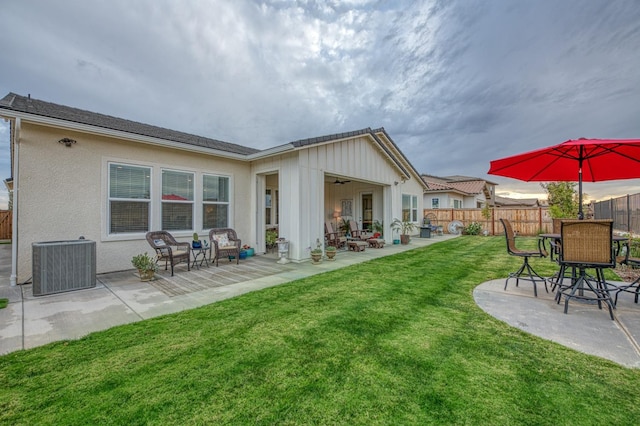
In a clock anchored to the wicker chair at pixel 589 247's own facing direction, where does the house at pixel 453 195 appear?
The house is roughly at 11 o'clock from the wicker chair.

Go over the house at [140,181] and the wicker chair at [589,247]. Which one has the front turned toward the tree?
the wicker chair

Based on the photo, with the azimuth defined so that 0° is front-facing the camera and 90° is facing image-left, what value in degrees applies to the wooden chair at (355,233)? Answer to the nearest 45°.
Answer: approximately 315°

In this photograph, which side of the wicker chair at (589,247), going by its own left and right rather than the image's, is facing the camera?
back

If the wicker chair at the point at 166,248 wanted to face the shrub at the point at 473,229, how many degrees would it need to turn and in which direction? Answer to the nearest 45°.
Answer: approximately 45° to its left

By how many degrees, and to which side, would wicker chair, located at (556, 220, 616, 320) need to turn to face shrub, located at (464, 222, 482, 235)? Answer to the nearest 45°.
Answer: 0° — it already faces it

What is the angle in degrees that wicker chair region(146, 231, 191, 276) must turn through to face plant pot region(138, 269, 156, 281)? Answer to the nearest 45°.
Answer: approximately 90° to its right

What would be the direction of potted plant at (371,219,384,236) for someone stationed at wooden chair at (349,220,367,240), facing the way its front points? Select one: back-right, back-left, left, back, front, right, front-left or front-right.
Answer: left

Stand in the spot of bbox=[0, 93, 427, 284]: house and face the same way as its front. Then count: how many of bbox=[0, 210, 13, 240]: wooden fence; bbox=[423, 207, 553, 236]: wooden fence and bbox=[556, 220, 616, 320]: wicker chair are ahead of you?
1

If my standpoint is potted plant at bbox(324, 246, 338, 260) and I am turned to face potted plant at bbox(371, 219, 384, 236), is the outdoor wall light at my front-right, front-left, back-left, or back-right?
back-left
